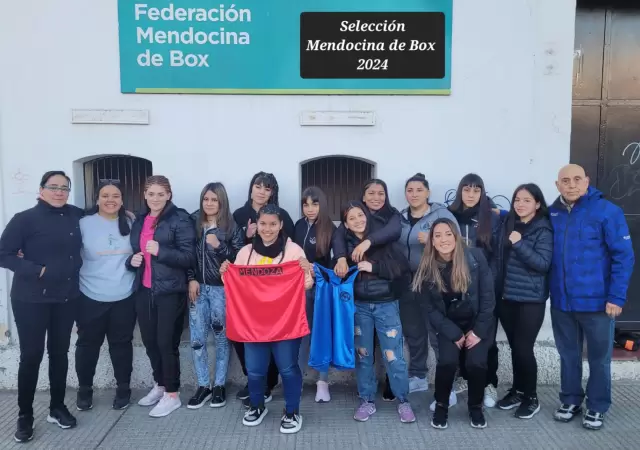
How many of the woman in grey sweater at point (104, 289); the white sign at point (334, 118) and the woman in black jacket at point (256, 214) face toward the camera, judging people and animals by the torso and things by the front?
3

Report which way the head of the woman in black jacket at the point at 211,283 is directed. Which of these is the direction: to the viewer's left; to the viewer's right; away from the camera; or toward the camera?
toward the camera

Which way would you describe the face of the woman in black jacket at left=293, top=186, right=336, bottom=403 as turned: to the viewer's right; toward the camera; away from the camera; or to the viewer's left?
toward the camera

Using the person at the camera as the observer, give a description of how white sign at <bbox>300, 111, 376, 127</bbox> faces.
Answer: facing the viewer

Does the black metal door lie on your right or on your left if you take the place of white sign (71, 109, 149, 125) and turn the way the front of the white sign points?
on your left

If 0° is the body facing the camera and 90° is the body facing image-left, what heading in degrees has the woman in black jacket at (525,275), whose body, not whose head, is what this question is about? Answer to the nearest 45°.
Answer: approximately 45°

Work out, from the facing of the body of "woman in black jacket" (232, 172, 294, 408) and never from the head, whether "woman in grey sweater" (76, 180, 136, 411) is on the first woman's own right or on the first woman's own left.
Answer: on the first woman's own right

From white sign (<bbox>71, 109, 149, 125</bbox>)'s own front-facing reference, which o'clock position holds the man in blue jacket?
The man in blue jacket is roughly at 10 o'clock from the white sign.

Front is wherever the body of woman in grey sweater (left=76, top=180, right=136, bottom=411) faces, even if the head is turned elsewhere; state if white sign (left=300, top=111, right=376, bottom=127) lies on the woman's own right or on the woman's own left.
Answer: on the woman's own left

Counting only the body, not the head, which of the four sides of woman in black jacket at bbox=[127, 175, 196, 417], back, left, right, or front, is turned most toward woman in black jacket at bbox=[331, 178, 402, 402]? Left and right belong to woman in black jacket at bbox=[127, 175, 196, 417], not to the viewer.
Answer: left

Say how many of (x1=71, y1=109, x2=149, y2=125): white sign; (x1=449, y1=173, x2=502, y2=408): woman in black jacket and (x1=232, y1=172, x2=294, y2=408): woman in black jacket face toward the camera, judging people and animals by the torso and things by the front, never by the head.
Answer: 3

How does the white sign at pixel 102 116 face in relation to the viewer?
toward the camera

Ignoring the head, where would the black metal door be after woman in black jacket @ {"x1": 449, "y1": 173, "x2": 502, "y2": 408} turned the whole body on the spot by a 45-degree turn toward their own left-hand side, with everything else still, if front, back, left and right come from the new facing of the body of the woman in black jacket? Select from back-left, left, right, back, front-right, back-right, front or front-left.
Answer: left

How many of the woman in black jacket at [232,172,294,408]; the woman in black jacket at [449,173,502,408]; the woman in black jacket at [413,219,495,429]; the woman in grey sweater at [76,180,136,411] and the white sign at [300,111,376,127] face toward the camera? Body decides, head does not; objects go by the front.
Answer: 5

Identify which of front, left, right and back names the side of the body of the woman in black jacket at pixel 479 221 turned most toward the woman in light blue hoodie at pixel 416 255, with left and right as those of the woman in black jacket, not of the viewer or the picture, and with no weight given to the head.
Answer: right

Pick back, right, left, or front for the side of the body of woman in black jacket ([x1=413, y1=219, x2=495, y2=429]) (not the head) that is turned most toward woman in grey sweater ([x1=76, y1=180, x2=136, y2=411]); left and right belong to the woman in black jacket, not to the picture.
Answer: right
